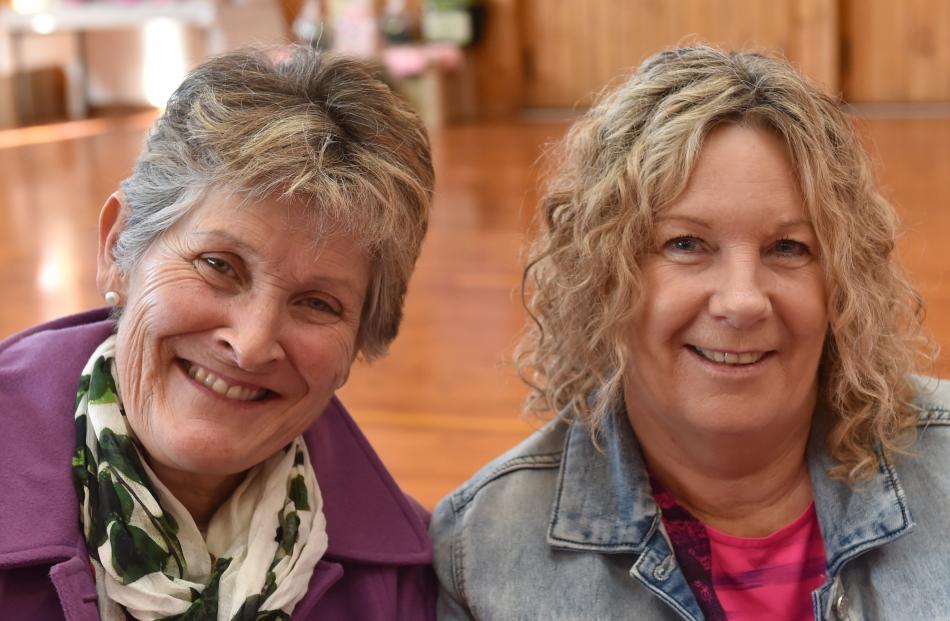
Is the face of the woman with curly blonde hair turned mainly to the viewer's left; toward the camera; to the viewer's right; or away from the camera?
toward the camera

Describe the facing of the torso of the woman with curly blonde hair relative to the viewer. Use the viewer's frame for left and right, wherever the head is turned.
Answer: facing the viewer

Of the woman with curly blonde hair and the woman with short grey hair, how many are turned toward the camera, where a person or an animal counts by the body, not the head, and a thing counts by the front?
2

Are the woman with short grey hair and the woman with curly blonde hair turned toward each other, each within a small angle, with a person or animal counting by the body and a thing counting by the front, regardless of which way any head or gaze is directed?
no

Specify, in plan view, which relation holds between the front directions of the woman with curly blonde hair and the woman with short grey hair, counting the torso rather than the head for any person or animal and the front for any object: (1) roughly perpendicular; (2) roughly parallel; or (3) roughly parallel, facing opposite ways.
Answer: roughly parallel

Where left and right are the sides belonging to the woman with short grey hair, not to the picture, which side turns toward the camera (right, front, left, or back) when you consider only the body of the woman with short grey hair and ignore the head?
front
